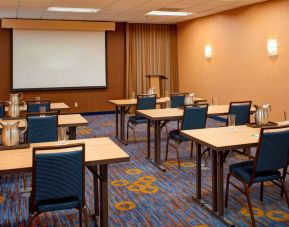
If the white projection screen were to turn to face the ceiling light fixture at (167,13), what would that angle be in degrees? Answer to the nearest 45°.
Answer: approximately 45° to its left

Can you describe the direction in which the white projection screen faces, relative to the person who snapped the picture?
facing the viewer

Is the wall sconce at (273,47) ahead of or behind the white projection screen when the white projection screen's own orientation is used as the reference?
ahead

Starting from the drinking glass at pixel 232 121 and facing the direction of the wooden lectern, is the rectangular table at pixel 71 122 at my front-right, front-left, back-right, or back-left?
front-left

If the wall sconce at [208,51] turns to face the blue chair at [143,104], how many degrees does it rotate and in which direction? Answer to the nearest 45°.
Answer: approximately 45° to its left

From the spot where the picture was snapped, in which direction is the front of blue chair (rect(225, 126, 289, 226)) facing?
facing away from the viewer and to the left of the viewer

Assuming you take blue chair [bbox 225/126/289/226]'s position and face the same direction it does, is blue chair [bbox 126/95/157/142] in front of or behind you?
in front

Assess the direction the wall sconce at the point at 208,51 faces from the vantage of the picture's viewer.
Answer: facing the viewer and to the left of the viewer

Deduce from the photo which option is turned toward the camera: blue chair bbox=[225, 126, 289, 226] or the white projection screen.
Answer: the white projection screen

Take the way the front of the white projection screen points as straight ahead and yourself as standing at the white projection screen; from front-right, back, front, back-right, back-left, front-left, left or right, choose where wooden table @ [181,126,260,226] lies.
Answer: front

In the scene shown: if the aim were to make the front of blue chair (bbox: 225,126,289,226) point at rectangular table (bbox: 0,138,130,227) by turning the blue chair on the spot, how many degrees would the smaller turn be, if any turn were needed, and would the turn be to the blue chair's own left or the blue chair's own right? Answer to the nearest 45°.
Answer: approximately 90° to the blue chair's own left

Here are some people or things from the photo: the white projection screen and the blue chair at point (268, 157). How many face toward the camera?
1

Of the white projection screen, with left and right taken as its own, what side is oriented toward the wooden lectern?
left
